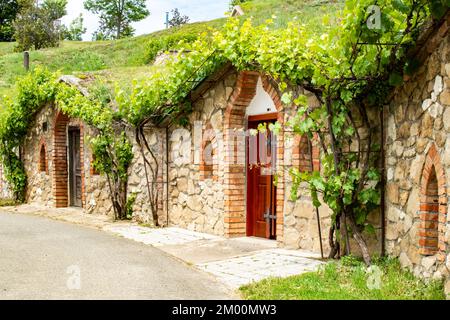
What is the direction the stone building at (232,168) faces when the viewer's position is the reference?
facing the viewer and to the left of the viewer

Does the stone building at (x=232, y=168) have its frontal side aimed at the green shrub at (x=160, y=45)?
no

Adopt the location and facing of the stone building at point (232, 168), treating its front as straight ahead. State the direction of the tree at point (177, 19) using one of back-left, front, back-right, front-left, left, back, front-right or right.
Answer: back-right

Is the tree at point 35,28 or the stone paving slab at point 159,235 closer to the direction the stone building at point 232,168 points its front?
the stone paving slab

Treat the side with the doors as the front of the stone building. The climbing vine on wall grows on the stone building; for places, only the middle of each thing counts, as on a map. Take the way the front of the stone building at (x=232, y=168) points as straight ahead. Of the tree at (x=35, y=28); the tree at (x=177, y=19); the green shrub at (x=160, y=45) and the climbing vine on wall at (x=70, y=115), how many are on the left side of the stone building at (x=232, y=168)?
0

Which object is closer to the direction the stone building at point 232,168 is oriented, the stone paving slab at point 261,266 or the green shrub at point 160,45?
the stone paving slab

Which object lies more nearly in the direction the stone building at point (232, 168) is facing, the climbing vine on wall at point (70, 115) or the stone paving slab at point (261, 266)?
the stone paving slab

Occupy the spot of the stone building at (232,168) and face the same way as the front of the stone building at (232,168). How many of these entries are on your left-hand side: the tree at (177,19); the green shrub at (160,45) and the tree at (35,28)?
0

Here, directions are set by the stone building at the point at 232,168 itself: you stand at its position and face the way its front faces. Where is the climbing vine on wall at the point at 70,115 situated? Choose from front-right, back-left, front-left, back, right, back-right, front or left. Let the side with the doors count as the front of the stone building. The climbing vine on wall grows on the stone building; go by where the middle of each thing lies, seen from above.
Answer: right

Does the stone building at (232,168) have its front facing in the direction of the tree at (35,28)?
no

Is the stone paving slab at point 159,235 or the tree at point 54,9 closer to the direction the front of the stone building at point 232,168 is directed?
the stone paving slab

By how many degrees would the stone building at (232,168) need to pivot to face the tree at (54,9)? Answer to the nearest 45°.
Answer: approximately 135° to its right
